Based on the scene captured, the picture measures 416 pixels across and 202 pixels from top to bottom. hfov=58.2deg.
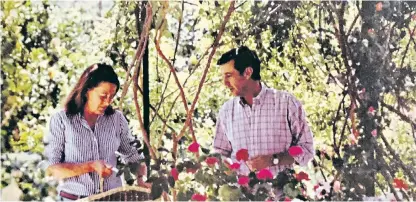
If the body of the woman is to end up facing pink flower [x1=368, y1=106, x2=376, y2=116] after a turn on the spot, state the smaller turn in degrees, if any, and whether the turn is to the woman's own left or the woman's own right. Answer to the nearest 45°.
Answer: approximately 45° to the woman's own left

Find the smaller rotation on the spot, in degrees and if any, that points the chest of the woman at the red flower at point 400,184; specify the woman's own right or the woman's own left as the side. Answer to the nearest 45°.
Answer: approximately 45° to the woman's own left

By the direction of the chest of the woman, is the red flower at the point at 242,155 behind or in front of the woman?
in front

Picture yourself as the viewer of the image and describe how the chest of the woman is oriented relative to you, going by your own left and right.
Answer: facing the viewer and to the right of the viewer

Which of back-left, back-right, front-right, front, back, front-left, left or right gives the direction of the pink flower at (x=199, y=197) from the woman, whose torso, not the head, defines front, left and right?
front-left

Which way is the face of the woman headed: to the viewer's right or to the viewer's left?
to the viewer's right

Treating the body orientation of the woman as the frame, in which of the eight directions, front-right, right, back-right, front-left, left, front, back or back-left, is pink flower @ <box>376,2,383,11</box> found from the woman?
front-left

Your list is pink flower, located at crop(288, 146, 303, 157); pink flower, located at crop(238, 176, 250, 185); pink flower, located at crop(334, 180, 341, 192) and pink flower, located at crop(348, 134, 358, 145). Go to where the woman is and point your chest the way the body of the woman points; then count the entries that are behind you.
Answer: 0

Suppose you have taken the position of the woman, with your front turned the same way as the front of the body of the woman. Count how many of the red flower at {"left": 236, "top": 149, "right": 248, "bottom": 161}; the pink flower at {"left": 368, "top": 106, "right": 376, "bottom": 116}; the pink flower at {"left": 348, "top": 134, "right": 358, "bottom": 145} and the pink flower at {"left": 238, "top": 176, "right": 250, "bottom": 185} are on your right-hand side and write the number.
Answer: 0

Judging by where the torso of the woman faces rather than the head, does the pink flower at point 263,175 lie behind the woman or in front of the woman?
in front
